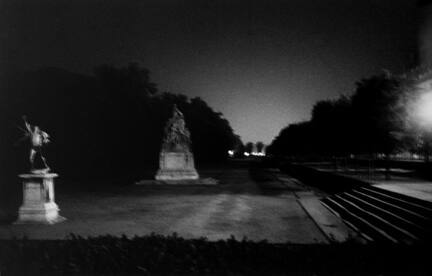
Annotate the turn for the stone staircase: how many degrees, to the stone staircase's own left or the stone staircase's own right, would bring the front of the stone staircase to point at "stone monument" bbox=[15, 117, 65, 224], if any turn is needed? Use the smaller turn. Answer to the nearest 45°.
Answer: approximately 45° to the stone staircase's own right

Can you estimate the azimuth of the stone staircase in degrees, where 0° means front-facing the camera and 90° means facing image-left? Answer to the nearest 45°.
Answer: approximately 45°

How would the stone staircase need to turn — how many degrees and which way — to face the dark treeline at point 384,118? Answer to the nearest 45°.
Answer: approximately 135° to its right

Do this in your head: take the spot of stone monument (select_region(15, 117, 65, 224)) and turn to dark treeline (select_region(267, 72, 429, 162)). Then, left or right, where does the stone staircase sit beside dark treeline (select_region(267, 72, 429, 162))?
right

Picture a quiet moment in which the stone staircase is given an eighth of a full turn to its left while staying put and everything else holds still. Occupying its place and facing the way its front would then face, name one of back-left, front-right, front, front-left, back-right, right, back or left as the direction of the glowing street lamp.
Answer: back

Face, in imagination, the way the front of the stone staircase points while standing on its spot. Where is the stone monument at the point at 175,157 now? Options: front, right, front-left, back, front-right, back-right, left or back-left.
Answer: right

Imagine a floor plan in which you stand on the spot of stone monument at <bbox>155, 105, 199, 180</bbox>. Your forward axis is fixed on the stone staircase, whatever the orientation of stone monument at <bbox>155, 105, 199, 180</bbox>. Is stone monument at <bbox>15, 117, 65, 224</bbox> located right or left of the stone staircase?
right
